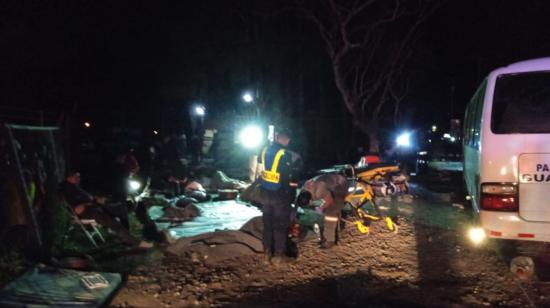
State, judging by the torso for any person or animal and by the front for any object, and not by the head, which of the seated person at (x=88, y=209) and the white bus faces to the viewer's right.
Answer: the seated person

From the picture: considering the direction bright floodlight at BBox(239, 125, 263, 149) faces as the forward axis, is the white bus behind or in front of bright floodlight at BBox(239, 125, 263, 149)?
in front

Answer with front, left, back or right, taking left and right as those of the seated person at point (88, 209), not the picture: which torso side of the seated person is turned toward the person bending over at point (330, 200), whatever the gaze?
front

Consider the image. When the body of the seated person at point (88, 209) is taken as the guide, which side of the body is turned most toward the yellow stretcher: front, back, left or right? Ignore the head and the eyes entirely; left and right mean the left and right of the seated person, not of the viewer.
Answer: front

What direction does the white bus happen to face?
away from the camera

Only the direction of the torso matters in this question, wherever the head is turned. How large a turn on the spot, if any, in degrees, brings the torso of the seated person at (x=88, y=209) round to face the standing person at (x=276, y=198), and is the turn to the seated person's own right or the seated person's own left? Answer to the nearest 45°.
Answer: approximately 45° to the seated person's own right

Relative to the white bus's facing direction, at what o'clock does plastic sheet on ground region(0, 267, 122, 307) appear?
The plastic sheet on ground is roughly at 8 o'clock from the white bus.

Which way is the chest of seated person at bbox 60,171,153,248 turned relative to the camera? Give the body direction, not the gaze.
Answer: to the viewer's right

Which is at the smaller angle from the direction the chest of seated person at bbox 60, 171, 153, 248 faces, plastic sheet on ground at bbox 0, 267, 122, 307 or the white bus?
the white bus

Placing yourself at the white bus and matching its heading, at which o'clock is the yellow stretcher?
The yellow stretcher is roughly at 8 o'clock from the white bus.
